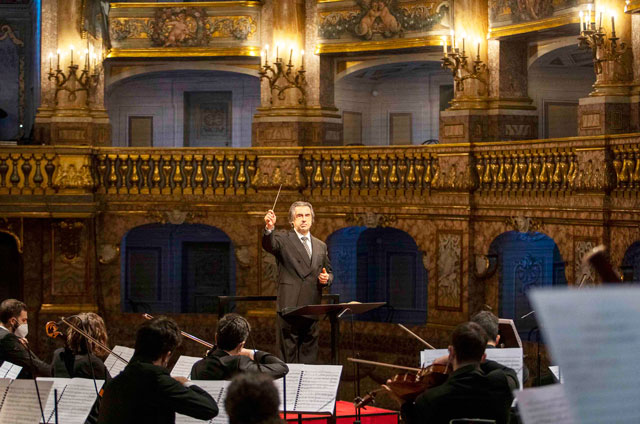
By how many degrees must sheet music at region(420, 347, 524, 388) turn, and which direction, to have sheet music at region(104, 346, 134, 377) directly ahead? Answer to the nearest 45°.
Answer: approximately 90° to its right

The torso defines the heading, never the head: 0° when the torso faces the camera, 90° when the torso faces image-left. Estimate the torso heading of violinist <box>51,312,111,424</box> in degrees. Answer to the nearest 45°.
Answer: approximately 180°

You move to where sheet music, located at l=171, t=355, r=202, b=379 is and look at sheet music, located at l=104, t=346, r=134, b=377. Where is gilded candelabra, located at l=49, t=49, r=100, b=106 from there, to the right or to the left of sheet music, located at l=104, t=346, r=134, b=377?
right

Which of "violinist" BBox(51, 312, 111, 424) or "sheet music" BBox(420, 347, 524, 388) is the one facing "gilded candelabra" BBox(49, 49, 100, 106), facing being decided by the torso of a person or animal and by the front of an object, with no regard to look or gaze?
the violinist

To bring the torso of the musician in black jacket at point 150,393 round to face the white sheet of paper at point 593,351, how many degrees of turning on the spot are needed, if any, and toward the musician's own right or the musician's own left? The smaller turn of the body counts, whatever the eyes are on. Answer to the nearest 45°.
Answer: approximately 135° to the musician's own right

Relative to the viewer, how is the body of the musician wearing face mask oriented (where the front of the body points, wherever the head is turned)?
to the viewer's right

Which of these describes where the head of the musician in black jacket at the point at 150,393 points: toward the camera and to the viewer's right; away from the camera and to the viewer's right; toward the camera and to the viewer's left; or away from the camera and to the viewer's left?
away from the camera and to the viewer's right

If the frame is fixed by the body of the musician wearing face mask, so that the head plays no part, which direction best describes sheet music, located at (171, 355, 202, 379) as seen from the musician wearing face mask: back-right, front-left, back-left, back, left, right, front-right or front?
front-right

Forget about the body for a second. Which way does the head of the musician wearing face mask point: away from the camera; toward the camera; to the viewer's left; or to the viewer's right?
to the viewer's right
